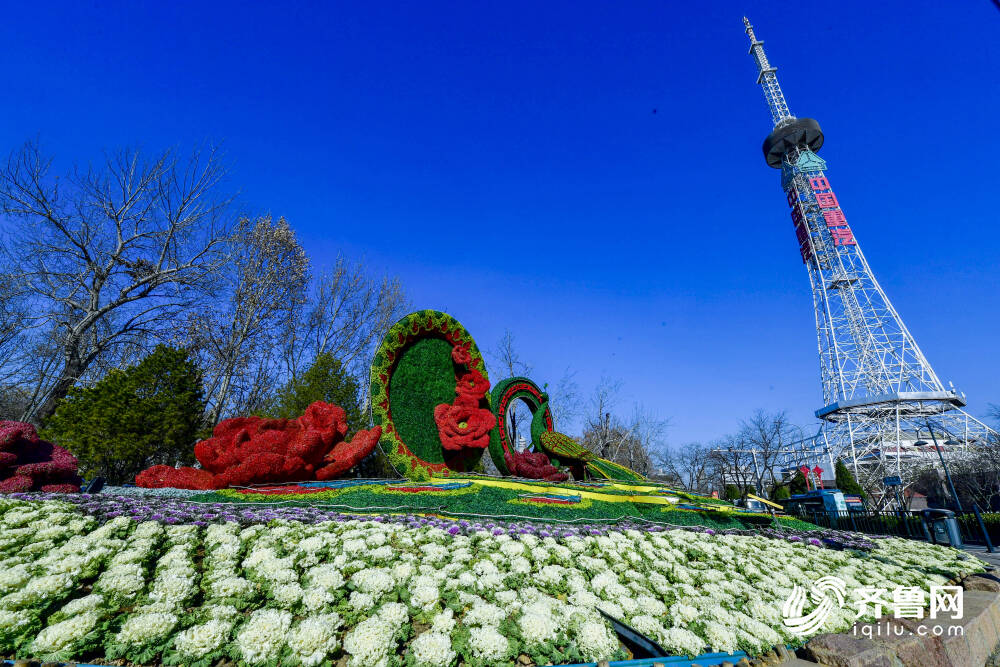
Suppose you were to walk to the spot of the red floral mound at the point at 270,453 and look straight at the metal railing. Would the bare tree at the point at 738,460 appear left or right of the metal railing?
left

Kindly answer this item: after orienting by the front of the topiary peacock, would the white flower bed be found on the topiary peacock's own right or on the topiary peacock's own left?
on the topiary peacock's own left

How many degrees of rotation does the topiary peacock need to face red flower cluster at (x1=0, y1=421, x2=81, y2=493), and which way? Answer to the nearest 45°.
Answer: approximately 45° to its left

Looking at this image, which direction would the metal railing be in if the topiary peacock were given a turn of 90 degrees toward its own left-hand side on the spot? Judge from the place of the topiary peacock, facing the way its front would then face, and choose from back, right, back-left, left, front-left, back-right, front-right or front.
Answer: left

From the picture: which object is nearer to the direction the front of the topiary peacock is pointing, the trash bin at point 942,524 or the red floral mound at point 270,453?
the red floral mound

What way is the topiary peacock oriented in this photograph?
to the viewer's left

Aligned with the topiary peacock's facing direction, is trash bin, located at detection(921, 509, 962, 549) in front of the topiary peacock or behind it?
behind
